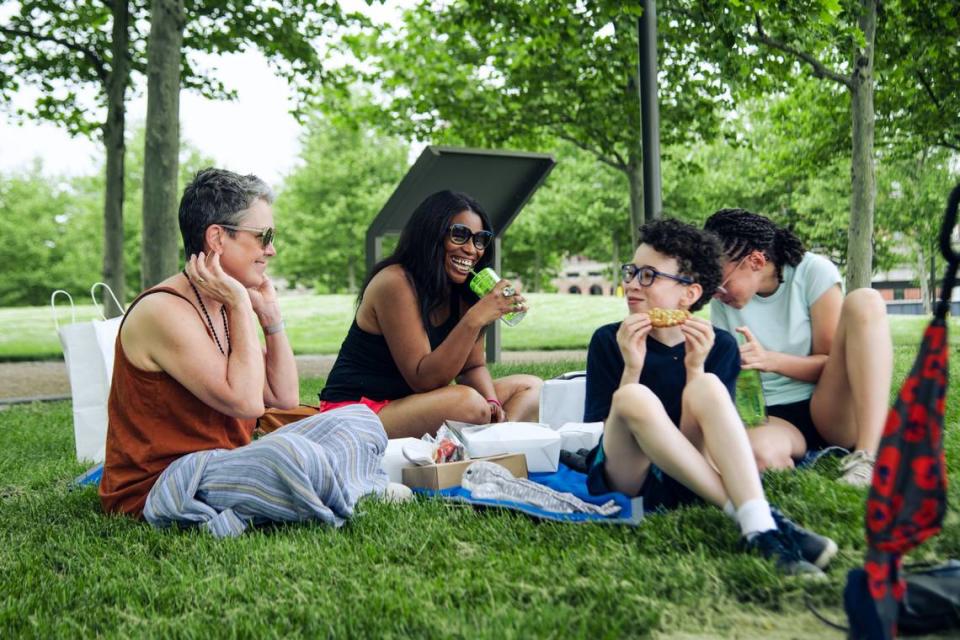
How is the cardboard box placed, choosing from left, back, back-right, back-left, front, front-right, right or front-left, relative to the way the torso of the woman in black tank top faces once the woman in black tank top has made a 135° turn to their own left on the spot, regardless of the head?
back

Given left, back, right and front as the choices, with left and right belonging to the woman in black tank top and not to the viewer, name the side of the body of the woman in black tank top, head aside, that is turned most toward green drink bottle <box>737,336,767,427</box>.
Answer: front

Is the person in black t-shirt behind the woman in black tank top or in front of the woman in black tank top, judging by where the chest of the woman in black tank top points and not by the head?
in front

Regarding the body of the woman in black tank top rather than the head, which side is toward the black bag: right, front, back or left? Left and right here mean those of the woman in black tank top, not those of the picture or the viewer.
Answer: front

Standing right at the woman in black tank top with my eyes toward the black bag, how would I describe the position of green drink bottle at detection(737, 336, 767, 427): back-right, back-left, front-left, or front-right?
front-left

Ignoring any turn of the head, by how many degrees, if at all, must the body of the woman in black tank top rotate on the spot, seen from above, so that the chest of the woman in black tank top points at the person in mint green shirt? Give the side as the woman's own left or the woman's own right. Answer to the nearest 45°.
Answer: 0° — they already face them

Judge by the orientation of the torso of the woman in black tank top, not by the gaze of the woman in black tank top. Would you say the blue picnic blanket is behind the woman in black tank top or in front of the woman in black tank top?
in front

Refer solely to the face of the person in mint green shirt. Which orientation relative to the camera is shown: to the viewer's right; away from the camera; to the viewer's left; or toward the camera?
to the viewer's left

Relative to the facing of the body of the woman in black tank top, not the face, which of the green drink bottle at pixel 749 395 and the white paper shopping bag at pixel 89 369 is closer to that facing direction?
the green drink bottle

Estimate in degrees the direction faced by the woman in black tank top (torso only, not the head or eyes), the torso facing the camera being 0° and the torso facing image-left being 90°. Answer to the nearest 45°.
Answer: approximately 315°

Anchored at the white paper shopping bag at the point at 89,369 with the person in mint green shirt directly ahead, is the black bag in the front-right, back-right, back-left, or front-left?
front-right
